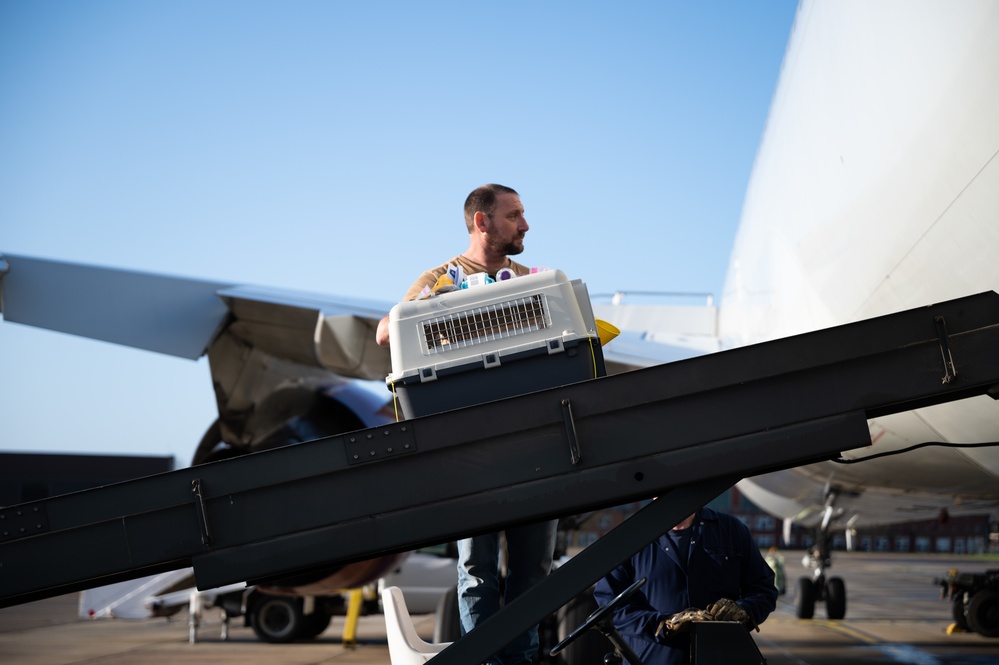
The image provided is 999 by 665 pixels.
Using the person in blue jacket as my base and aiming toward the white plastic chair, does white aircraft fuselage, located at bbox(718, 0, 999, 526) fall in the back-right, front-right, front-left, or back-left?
back-right

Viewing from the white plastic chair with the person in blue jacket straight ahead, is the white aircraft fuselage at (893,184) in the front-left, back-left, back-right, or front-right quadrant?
front-left

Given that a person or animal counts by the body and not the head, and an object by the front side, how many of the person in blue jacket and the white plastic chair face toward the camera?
1

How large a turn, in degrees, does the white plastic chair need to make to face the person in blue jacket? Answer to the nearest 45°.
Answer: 0° — it already faces them

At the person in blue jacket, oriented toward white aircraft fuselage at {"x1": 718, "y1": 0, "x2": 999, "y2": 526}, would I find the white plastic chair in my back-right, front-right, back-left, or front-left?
back-left

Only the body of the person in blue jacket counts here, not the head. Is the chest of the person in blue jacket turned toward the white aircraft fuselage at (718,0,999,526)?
no

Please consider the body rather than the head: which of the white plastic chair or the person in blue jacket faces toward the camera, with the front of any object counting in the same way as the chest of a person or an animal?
the person in blue jacket

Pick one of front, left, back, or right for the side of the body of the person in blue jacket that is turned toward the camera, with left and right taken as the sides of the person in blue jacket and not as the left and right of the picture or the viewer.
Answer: front

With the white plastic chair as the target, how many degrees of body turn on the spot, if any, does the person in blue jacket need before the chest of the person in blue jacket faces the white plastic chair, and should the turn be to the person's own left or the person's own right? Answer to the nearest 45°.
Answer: approximately 90° to the person's own right

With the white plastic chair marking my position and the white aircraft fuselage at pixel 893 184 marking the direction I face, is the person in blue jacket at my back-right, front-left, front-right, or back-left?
front-right

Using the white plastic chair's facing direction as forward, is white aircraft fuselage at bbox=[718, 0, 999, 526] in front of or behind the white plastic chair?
in front
